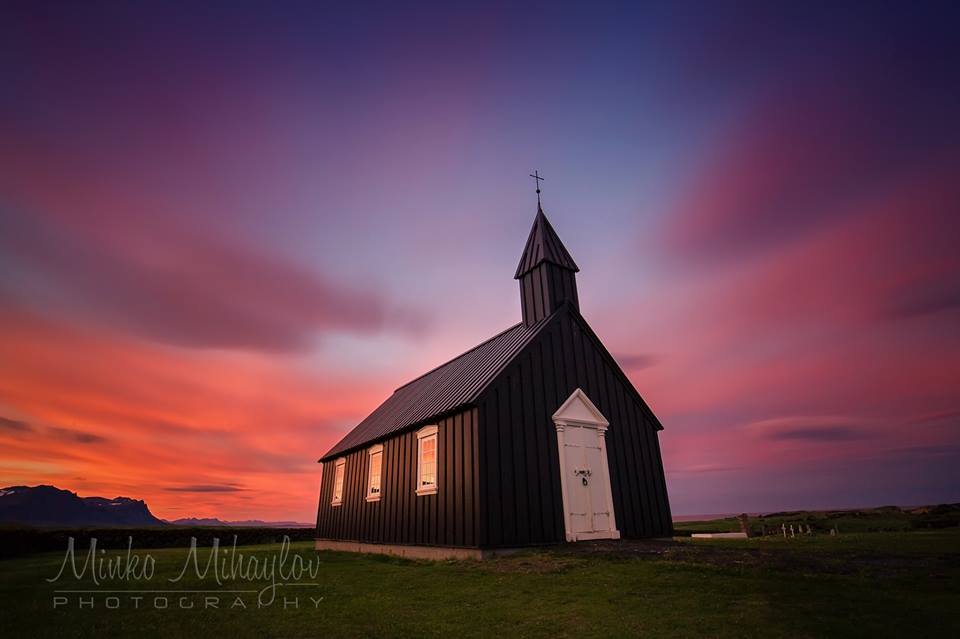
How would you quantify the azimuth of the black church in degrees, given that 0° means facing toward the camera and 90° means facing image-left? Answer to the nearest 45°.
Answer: approximately 315°
